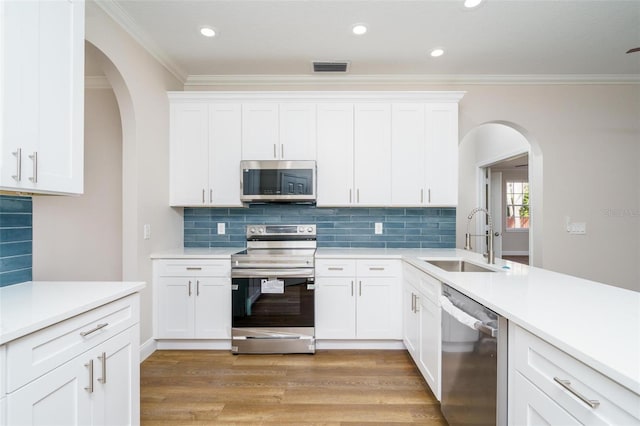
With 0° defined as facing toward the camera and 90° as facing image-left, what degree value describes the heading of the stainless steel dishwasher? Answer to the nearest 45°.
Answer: approximately 45°

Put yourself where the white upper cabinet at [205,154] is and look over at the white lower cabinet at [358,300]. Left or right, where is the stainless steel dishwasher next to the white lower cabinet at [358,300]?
right

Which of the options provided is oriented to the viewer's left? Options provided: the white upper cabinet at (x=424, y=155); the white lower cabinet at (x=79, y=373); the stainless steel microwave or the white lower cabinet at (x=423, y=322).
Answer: the white lower cabinet at (x=423, y=322)

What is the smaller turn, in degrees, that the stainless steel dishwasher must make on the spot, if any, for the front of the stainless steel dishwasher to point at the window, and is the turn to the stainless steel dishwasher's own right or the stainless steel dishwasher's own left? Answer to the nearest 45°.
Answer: approximately 135° to the stainless steel dishwasher's own right

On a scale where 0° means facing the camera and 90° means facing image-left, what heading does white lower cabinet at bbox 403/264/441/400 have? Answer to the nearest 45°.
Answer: approximately 90°

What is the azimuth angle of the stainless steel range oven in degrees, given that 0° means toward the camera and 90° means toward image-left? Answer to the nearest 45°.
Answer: approximately 0°

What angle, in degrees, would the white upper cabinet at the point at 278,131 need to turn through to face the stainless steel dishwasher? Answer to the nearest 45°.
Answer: approximately 45° to its left

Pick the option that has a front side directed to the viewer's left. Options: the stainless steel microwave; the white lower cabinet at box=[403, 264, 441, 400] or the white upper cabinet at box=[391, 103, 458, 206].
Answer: the white lower cabinet
